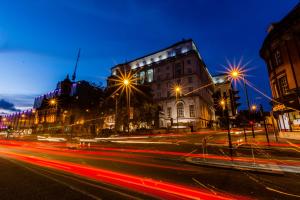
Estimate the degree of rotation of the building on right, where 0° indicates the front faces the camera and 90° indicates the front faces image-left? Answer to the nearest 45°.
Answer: approximately 45°
